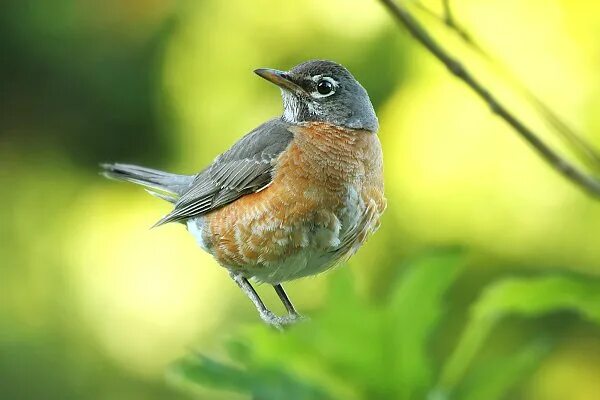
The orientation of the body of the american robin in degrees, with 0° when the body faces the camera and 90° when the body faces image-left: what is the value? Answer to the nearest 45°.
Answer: approximately 315°

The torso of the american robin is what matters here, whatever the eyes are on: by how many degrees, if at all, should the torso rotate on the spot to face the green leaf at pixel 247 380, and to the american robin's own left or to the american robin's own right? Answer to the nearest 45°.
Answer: approximately 45° to the american robin's own right

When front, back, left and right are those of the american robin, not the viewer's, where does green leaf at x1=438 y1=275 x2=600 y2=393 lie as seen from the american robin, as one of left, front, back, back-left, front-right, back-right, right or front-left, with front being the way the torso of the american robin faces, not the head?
front-right
